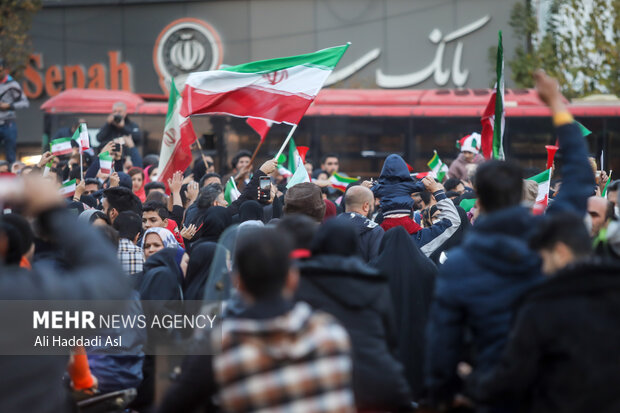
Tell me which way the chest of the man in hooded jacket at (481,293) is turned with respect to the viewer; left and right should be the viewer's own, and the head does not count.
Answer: facing away from the viewer

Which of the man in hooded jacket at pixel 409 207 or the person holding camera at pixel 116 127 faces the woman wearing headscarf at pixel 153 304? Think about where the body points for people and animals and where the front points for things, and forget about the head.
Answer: the person holding camera

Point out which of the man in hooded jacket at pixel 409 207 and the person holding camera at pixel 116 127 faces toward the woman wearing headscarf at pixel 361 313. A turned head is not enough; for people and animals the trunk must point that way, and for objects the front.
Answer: the person holding camera

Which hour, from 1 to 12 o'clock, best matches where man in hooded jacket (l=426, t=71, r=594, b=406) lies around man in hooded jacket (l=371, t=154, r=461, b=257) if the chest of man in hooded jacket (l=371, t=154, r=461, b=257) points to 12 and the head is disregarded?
man in hooded jacket (l=426, t=71, r=594, b=406) is roughly at 6 o'clock from man in hooded jacket (l=371, t=154, r=461, b=257).

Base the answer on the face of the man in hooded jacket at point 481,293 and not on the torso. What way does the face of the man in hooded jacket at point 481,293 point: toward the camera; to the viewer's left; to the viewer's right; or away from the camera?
away from the camera

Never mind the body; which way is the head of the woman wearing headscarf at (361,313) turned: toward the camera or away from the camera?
away from the camera

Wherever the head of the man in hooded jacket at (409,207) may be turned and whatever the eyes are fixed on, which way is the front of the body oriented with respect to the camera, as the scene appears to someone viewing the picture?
away from the camera
